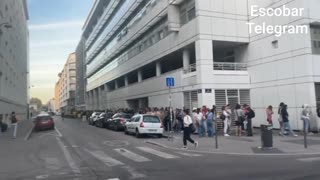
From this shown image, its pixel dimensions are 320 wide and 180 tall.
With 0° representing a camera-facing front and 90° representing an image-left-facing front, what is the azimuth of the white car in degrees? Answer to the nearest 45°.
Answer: approximately 135°

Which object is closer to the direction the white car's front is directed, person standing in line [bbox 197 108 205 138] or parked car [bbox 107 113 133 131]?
the parked car

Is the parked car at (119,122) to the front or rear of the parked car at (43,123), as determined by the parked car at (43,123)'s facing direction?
to the rear

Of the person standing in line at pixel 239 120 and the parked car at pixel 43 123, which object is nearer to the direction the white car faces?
the parked car
